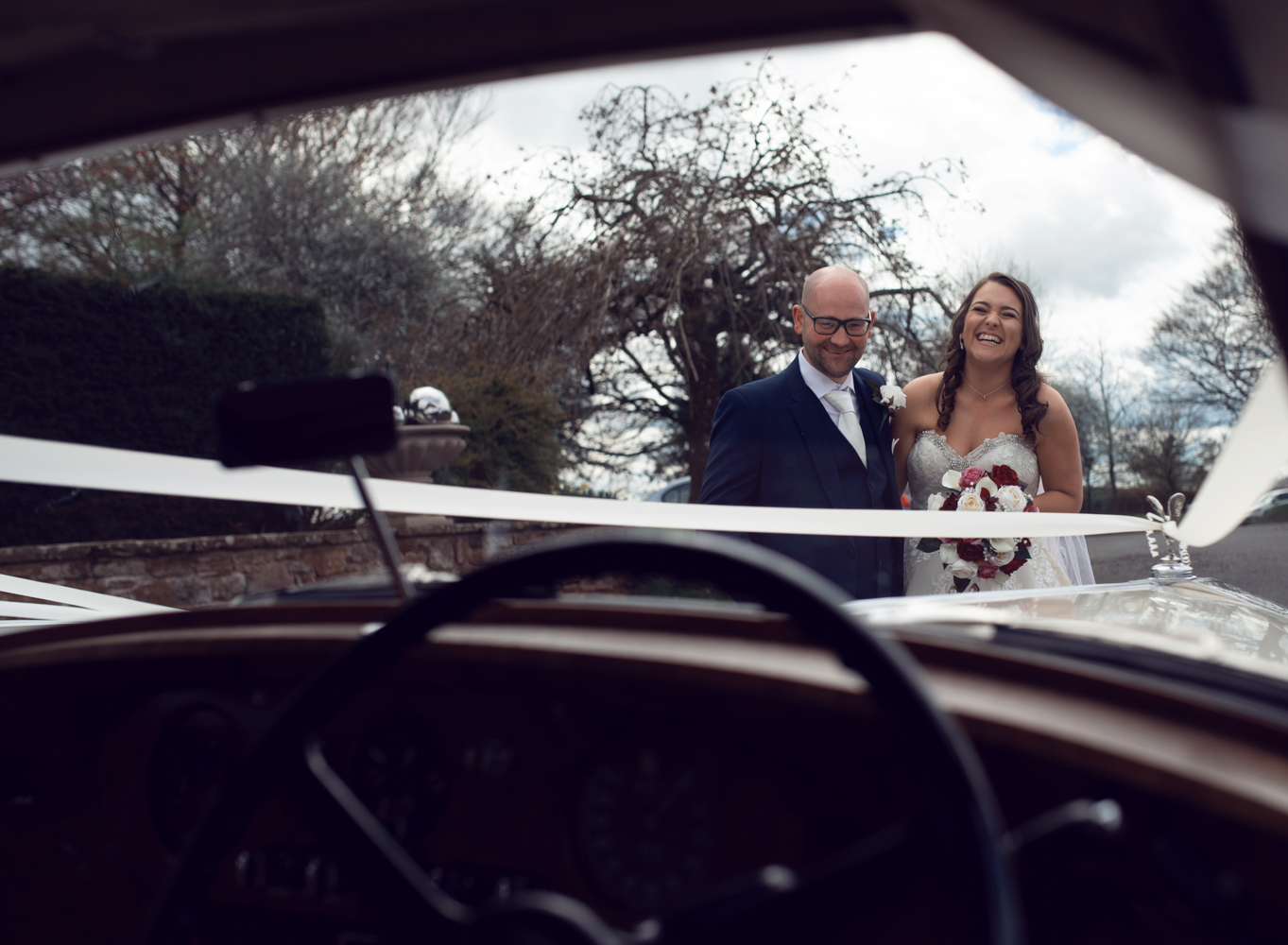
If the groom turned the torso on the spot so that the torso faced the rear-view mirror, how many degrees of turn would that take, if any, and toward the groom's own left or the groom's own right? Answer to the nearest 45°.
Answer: approximately 45° to the groom's own right

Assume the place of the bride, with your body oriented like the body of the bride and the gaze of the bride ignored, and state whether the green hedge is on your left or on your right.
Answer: on your right

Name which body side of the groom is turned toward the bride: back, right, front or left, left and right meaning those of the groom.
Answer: left

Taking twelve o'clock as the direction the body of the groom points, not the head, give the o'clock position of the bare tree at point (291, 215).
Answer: The bare tree is roughly at 6 o'clock from the groom.

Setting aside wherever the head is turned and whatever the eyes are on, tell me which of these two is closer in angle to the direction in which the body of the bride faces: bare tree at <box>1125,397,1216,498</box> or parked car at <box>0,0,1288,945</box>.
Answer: the parked car

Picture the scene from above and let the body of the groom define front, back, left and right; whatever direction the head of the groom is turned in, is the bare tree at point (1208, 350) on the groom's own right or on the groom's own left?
on the groom's own left

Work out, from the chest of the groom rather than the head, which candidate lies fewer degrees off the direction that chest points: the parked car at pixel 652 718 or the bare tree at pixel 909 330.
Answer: the parked car

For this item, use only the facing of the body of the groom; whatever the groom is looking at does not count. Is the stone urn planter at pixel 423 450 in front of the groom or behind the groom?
behind

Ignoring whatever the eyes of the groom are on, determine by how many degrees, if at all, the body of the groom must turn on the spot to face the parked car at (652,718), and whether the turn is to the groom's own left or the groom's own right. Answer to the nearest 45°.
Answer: approximately 45° to the groom's own right
